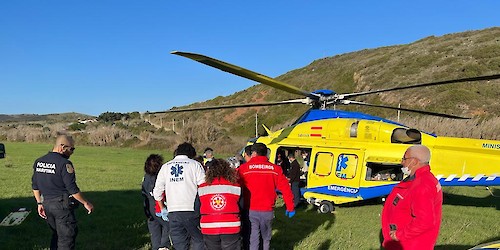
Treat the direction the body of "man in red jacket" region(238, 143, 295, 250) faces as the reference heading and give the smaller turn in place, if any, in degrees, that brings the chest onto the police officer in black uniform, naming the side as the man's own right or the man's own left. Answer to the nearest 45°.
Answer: approximately 90° to the man's own left

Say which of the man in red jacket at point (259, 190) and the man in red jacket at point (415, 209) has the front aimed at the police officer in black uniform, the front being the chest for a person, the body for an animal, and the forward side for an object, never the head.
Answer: the man in red jacket at point (415, 209)

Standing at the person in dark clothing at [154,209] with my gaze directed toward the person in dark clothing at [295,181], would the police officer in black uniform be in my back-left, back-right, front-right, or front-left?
back-left

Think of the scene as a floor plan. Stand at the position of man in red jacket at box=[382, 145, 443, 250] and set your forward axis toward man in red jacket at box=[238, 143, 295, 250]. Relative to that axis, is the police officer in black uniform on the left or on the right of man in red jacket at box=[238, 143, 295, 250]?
left

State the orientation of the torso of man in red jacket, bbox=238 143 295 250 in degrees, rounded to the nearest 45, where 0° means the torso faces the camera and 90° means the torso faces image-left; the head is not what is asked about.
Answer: approximately 180°

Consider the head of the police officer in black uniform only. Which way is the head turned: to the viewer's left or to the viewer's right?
to the viewer's right

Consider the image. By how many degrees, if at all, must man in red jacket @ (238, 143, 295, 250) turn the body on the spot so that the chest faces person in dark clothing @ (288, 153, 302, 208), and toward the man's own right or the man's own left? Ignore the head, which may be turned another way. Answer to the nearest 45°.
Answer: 0° — they already face them
